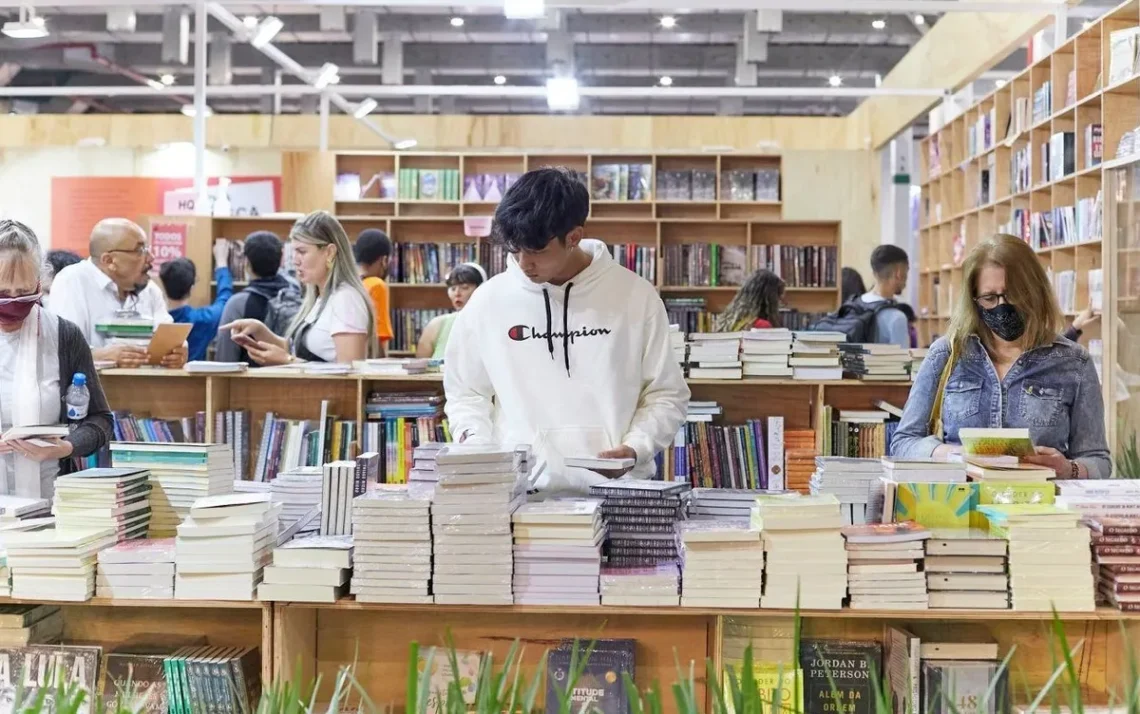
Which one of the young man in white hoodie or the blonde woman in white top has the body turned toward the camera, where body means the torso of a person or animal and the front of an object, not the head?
the young man in white hoodie

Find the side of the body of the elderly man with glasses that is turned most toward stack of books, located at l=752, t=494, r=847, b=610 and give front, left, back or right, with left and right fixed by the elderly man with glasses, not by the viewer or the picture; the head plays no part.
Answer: front

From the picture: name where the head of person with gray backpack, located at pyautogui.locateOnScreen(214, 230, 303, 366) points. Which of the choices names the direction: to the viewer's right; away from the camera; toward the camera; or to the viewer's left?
away from the camera

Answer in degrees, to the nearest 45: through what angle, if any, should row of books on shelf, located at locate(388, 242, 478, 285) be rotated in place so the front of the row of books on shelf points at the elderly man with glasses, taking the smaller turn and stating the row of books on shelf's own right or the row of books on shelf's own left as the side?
0° — it already faces them

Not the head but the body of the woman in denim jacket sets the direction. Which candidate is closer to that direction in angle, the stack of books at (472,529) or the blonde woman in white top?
the stack of books

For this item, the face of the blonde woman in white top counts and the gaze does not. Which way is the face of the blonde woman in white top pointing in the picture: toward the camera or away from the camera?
toward the camera

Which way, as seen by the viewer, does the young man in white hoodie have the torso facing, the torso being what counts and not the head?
toward the camera

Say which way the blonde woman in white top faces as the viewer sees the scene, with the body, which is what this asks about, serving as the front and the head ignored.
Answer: to the viewer's left

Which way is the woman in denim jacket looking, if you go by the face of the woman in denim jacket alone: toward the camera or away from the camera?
toward the camera

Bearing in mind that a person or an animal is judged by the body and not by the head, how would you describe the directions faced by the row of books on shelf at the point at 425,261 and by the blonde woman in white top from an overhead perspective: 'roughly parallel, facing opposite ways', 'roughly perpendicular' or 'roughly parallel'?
roughly perpendicular

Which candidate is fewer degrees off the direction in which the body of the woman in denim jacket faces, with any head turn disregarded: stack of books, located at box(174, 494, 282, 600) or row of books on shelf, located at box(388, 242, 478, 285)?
the stack of books

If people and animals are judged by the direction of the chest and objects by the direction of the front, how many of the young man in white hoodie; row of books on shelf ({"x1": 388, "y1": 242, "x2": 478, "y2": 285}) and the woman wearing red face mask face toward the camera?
3

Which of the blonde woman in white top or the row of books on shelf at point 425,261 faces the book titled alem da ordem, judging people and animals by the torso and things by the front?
the row of books on shelf

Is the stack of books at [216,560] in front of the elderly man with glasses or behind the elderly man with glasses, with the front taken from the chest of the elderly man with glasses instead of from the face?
in front

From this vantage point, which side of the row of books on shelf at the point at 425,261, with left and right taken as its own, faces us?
front

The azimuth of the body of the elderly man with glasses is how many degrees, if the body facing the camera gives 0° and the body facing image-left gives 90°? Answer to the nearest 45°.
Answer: approximately 315°

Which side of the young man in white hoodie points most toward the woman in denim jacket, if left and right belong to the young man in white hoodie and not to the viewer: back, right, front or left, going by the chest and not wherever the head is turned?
left

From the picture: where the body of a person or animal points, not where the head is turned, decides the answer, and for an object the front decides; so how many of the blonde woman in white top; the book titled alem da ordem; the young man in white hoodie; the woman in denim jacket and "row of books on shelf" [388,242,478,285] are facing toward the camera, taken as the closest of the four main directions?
4
